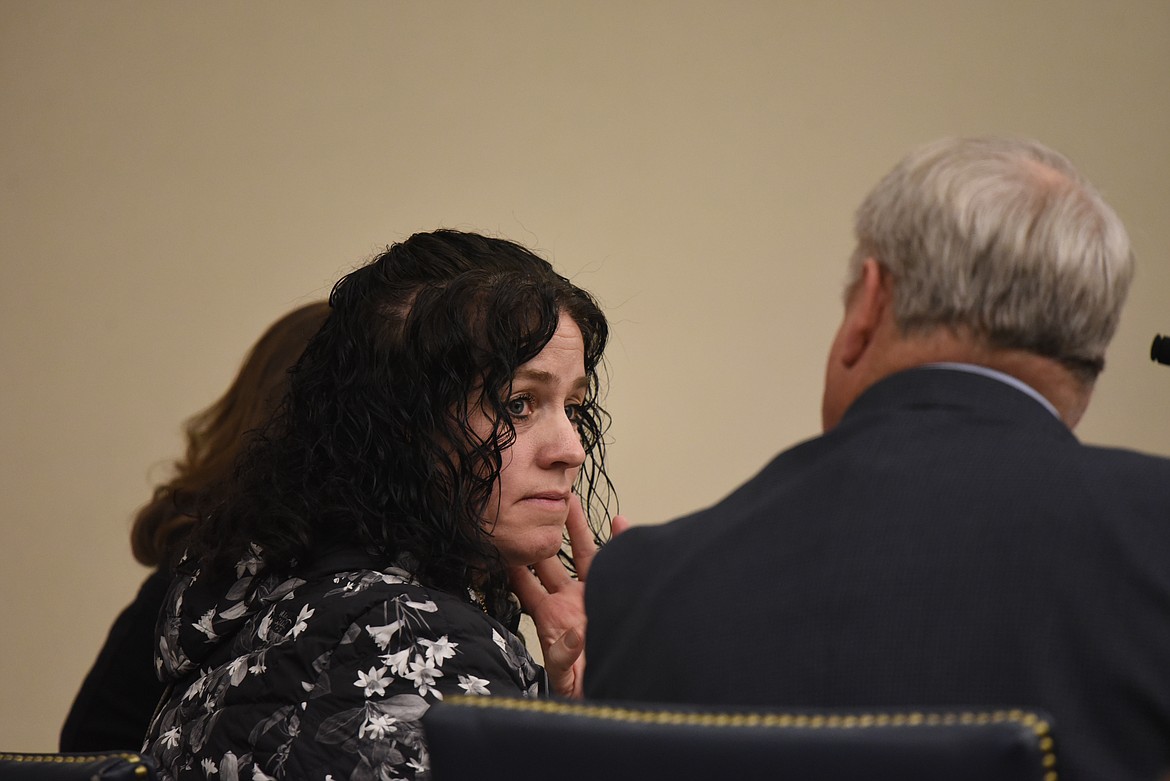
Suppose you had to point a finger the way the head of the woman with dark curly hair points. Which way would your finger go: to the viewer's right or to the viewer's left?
to the viewer's right

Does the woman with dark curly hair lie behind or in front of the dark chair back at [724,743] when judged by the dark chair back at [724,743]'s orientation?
in front

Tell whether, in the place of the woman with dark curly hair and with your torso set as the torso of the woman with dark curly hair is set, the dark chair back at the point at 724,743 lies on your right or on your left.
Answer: on your right

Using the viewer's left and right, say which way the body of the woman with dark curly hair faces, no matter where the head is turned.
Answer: facing to the right of the viewer

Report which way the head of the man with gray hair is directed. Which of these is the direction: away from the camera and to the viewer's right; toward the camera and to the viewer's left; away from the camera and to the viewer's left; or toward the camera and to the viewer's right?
away from the camera and to the viewer's left

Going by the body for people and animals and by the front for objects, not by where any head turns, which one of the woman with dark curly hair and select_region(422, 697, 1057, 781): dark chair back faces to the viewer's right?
the woman with dark curly hair

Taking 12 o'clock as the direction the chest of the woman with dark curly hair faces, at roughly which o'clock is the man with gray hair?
The man with gray hair is roughly at 2 o'clock from the woman with dark curly hair.

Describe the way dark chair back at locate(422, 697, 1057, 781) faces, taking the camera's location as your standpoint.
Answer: facing away from the viewer

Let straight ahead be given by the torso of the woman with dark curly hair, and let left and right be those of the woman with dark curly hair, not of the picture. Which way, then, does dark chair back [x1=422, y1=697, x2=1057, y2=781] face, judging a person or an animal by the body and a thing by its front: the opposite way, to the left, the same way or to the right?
to the left
